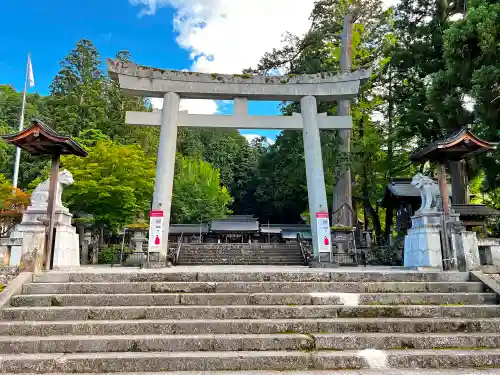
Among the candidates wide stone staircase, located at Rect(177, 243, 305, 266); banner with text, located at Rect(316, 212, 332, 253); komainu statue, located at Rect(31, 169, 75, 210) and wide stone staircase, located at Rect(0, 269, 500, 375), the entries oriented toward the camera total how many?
3

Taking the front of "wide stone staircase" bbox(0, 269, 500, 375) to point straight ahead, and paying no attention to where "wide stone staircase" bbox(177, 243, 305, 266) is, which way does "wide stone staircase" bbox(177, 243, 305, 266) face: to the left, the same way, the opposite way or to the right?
the same way

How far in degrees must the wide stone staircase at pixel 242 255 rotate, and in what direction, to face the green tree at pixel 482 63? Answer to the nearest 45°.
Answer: approximately 45° to its left

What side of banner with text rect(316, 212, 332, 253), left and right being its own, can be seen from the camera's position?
front

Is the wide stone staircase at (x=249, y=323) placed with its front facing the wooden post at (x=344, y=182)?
no

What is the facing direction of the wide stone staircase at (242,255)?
toward the camera

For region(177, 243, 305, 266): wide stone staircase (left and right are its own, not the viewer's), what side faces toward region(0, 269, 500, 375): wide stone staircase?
front

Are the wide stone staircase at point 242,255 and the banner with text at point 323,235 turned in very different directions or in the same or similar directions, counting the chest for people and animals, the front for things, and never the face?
same or similar directions

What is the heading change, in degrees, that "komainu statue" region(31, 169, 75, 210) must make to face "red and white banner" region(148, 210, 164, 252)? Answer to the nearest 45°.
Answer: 0° — it already faces it

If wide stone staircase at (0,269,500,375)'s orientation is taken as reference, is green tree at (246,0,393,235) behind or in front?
behind

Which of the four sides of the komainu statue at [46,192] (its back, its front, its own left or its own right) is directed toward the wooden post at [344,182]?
front

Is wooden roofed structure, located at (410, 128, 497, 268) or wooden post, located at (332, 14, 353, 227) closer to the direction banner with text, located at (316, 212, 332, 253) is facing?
the wooden roofed structure

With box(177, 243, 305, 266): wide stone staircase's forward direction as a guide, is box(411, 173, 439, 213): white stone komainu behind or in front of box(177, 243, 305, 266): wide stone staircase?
in front

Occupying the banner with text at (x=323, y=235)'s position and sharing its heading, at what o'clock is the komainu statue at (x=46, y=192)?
The komainu statue is roughly at 2 o'clock from the banner with text.

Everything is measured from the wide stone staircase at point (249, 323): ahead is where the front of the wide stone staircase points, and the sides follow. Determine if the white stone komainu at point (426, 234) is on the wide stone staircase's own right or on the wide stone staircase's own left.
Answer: on the wide stone staircase's own left

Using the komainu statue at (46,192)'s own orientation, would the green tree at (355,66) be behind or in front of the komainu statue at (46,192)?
in front

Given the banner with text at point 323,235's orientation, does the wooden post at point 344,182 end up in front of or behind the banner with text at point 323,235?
behind

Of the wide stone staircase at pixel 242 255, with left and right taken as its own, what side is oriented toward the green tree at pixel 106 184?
right

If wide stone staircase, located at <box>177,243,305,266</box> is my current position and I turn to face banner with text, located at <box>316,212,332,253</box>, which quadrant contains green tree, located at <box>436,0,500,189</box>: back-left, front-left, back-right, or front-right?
front-left
